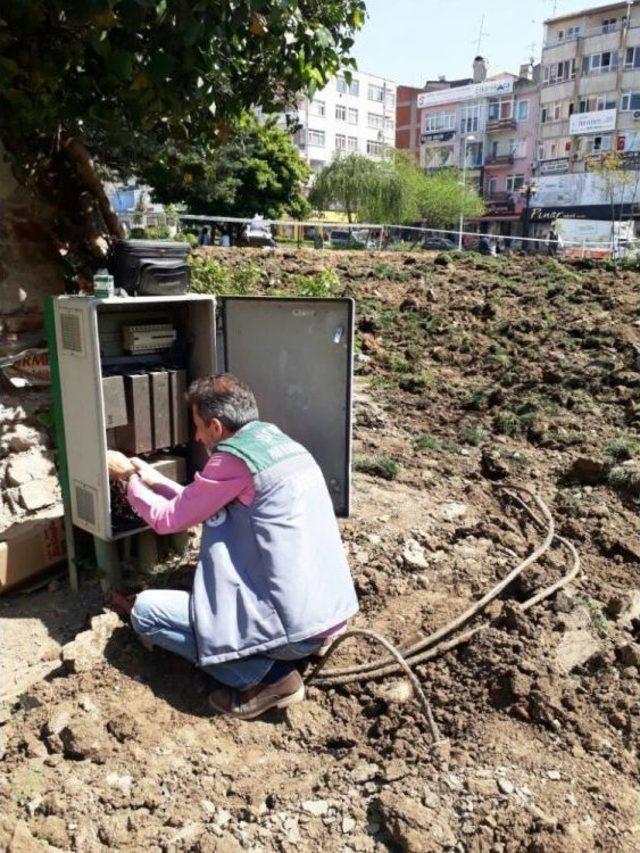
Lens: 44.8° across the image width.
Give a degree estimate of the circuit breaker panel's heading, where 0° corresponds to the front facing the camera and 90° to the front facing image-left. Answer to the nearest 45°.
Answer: approximately 315°

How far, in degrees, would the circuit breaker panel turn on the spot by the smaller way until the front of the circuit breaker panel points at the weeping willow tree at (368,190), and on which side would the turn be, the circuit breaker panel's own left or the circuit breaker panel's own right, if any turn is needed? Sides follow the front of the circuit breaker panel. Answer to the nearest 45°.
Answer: approximately 135° to the circuit breaker panel's own left

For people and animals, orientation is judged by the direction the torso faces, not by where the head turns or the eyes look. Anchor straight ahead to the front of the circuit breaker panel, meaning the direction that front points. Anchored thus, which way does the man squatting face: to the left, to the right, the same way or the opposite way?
the opposite way

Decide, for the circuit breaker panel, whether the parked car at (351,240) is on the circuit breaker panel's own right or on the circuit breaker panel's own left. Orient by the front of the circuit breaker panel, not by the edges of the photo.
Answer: on the circuit breaker panel's own left

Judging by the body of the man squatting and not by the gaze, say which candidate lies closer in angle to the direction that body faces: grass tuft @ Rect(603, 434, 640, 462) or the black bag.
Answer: the black bag

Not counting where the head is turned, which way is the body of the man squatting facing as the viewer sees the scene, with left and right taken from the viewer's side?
facing away from the viewer and to the left of the viewer

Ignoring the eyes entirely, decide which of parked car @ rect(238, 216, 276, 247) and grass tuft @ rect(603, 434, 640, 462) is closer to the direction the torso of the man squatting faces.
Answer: the parked car

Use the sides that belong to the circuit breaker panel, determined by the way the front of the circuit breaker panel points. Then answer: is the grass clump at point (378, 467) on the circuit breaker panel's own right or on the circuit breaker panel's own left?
on the circuit breaker panel's own left

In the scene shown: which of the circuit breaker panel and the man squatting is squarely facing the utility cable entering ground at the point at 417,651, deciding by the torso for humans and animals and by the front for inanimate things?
the circuit breaker panel

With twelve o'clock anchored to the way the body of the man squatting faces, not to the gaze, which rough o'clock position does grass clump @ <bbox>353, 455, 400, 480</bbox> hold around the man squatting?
The grass clump is roughly at 2 o'clock from the man squatting.

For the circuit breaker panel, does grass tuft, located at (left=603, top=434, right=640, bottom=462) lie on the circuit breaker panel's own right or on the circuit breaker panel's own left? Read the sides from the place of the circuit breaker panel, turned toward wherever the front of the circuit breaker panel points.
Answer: on the circuit breaker panel's own left
